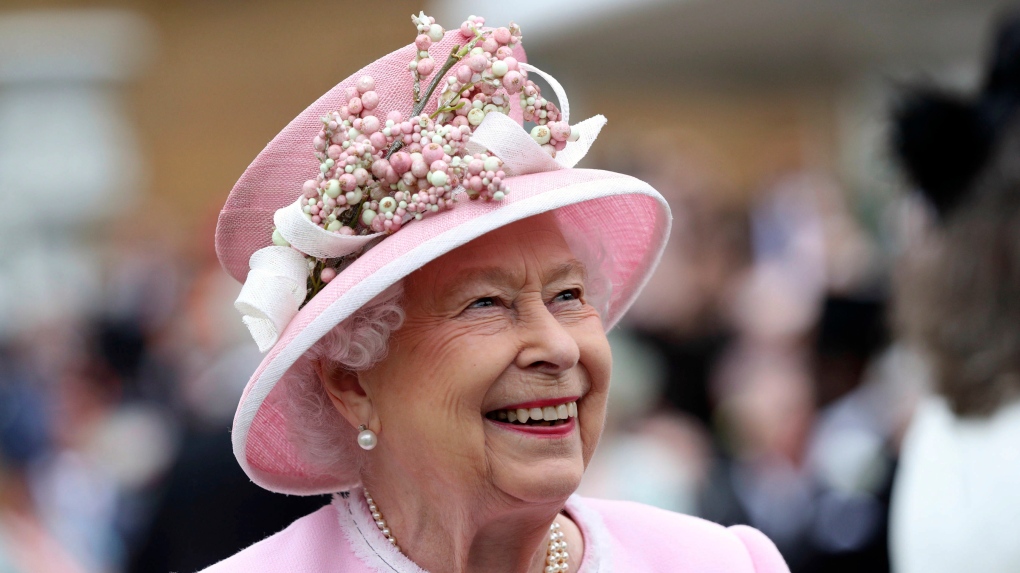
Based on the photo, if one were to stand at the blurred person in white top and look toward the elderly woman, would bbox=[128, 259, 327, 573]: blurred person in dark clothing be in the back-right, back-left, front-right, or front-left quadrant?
front-right

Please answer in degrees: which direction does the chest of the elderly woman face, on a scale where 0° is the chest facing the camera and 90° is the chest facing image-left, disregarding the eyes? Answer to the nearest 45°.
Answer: approximately 315°

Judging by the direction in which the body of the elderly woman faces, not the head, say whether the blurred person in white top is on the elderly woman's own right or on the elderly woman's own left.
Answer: on the elderly woman's own left

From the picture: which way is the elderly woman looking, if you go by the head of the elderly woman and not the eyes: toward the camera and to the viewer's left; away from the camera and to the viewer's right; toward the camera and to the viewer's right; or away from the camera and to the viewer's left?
toward the camera and to the viewer's right

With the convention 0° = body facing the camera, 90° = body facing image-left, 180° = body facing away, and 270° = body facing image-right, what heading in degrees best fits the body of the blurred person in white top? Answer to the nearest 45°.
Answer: approximately 180°

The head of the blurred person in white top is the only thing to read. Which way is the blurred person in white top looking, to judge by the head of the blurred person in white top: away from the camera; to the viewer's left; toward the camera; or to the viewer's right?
away from the camera

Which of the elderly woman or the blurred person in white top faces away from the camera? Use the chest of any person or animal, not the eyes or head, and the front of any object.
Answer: the blurred person in white top

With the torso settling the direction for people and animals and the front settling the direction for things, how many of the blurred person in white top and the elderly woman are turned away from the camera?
1

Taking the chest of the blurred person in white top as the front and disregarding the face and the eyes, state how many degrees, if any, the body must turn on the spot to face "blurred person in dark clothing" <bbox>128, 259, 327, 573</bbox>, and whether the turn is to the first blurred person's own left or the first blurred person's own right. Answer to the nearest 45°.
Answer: approximately 90° to the first blurred person's own left
